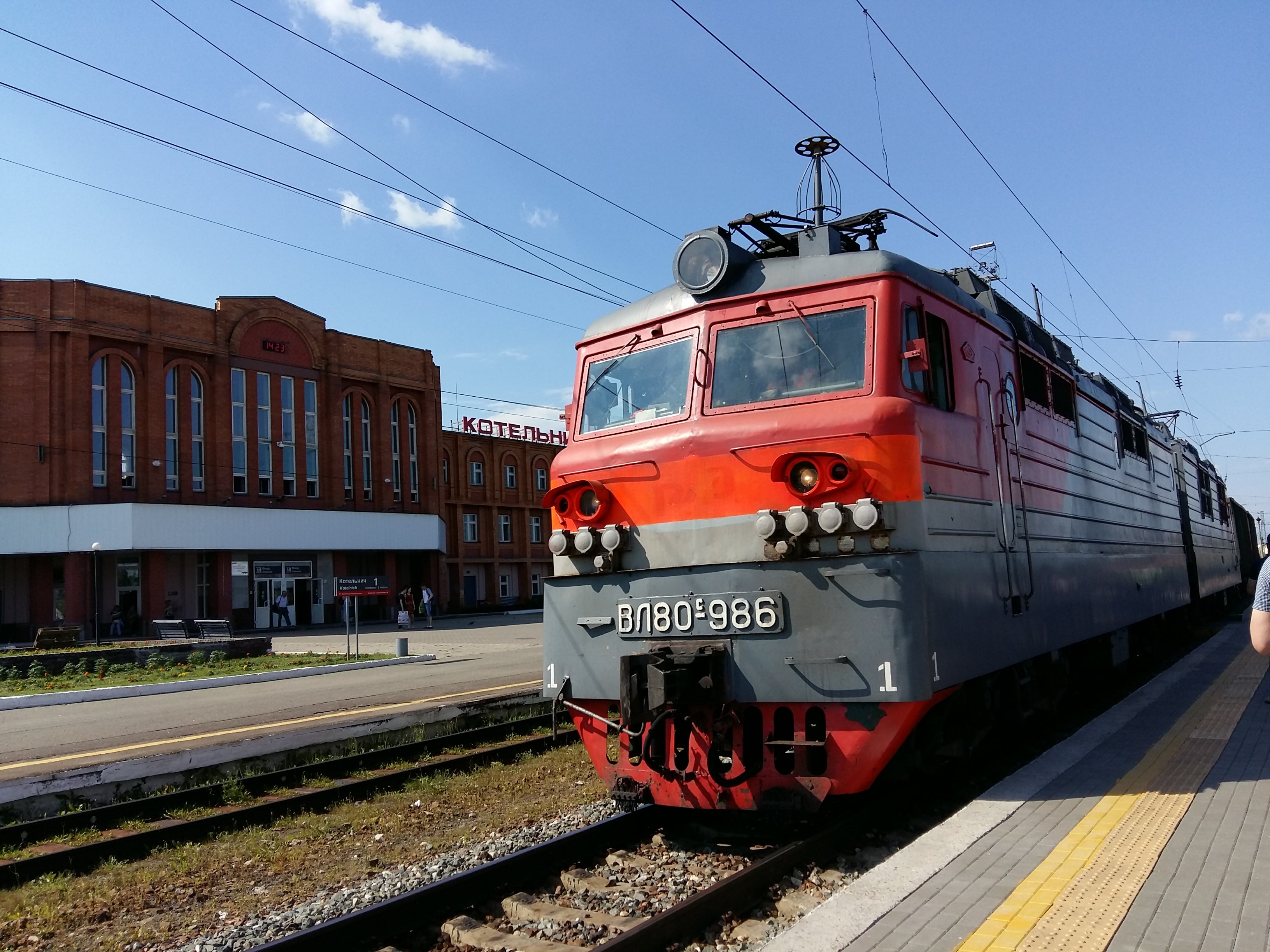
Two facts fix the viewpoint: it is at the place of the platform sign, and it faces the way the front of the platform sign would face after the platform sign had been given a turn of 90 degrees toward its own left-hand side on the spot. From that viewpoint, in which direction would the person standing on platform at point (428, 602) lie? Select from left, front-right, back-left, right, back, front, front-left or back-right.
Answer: front-left

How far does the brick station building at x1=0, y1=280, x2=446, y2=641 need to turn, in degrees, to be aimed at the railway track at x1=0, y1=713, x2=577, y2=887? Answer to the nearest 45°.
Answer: approximately 45° to its right

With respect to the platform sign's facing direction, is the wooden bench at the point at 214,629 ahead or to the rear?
to the rear

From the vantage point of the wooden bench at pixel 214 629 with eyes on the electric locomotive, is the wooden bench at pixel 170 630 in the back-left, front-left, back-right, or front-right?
back-right

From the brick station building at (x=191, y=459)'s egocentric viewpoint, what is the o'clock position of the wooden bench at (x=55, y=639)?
The wooden bench is roughly at 2 o'clock from the brick station building.

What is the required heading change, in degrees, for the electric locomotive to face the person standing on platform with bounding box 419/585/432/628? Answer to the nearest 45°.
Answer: approximately 90° to its right

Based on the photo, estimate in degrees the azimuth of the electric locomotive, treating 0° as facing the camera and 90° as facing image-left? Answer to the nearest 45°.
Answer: approximately 45°
